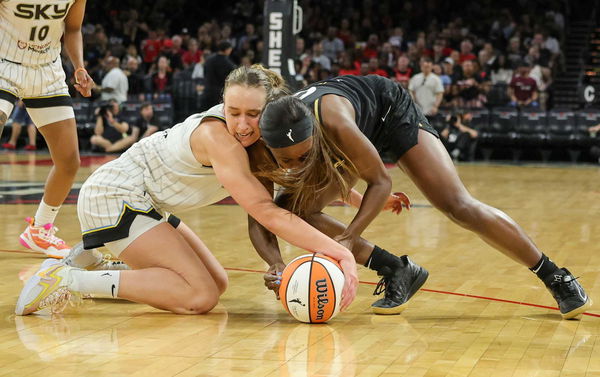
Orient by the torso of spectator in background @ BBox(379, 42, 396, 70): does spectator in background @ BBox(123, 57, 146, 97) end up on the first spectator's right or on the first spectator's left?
on the first spectator's right

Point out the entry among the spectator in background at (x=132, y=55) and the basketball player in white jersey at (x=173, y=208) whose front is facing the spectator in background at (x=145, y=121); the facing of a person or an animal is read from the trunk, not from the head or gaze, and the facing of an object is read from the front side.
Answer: the spectator in background at (x=132, y=55)

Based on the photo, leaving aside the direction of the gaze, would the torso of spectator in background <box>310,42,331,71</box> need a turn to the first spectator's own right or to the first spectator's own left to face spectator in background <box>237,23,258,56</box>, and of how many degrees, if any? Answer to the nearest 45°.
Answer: approximately 135° to the first spectator's own right

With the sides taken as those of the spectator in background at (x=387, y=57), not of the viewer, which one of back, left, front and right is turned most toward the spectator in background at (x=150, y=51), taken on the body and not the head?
right

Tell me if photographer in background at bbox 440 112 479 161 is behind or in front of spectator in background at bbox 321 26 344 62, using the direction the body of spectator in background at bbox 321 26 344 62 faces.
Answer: in front

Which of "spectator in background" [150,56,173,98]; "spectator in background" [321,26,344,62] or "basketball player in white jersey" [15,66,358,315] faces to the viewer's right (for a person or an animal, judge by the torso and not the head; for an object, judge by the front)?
the basketball player in white jersey

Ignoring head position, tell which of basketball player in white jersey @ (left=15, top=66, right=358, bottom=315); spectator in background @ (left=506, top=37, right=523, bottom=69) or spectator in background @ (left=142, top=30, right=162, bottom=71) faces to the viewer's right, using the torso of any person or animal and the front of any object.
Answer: the basketball player in white jersey

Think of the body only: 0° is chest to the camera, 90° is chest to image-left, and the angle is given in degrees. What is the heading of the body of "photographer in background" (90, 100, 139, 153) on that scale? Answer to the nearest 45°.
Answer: approximately 315°

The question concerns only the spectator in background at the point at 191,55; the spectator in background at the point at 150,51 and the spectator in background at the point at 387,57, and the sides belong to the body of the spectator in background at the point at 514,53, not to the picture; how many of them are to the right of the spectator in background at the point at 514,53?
3

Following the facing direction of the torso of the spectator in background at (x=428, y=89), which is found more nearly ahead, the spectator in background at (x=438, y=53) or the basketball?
the basketball

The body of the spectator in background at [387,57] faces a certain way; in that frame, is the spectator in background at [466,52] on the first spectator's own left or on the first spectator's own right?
on the first spectator's own left
